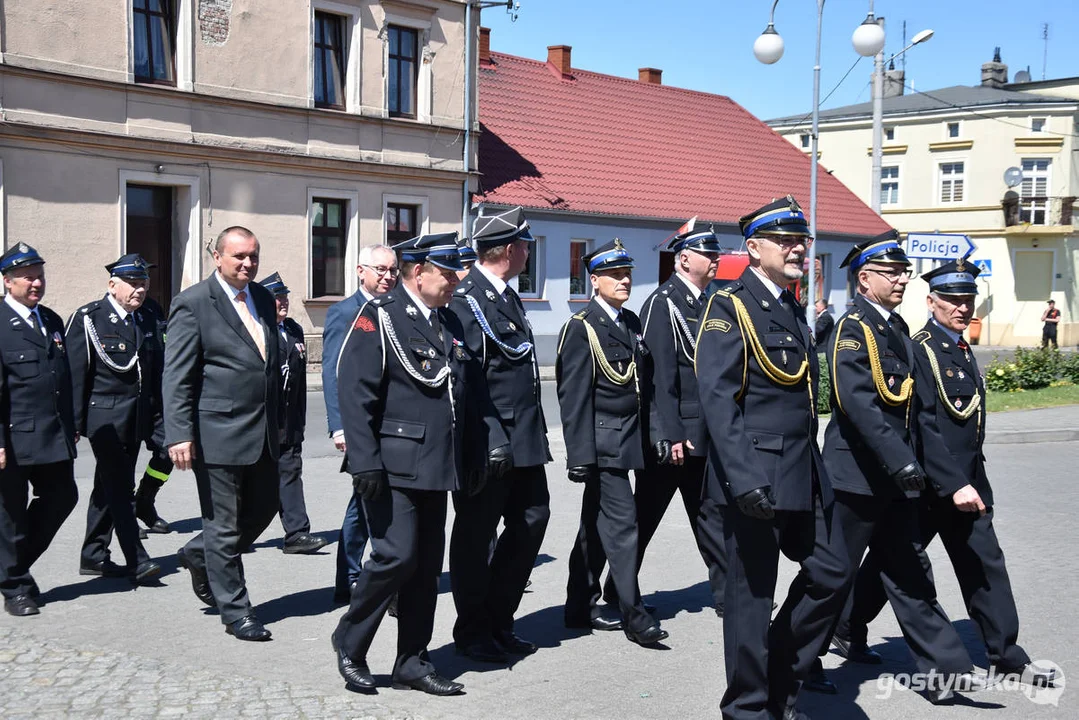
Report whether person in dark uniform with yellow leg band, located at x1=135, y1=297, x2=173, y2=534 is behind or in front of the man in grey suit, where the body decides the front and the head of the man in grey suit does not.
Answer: behind
